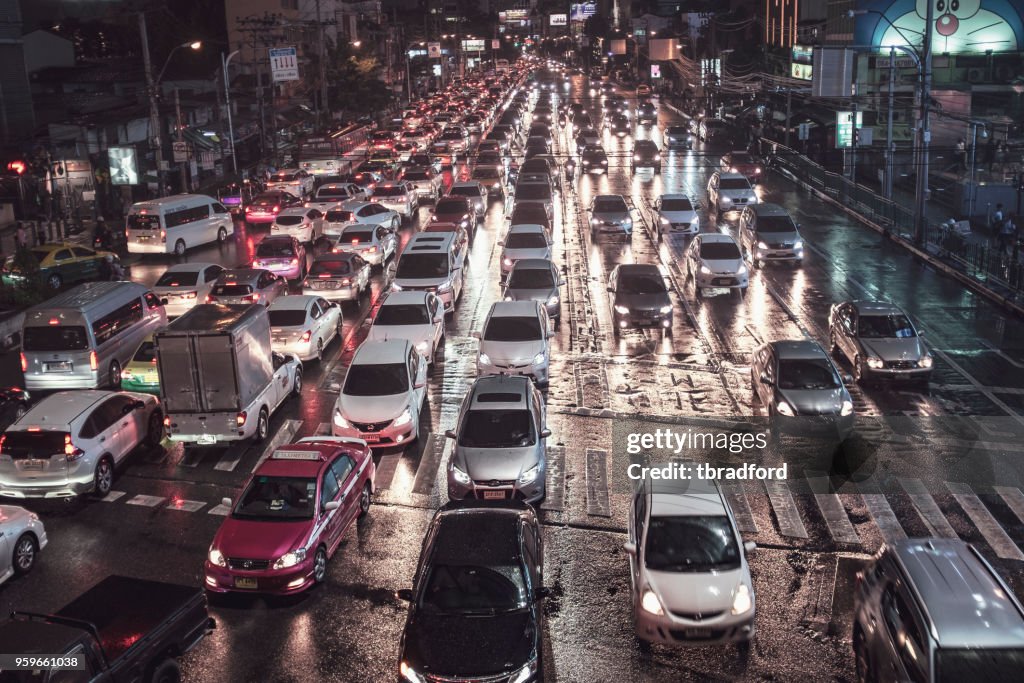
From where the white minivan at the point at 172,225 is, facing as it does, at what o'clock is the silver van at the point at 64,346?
The silver van is roughly at 5 o'clock from the white minivan.

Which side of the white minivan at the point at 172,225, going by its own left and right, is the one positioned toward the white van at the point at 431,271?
right

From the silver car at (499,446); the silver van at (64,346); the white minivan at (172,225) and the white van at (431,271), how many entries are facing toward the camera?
2

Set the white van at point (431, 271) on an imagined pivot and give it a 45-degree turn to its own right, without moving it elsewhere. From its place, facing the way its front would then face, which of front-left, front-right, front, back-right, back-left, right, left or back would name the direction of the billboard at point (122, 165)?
right

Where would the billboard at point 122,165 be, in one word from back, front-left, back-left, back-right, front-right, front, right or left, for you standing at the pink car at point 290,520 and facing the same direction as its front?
back-right

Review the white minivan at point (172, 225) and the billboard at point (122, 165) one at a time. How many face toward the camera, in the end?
1

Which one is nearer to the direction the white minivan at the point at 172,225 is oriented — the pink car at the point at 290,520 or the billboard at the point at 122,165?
the billboard

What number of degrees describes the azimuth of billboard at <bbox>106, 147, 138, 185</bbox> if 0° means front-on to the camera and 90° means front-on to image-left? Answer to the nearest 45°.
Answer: approximately 0°

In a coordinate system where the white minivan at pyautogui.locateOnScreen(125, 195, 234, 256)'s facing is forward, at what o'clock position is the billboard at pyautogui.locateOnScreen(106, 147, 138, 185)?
The billboard is roughly at 10 o'clock from the white minivan.

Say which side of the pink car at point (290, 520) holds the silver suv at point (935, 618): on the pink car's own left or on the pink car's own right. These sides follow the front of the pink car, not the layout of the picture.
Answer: on the pink car's own left

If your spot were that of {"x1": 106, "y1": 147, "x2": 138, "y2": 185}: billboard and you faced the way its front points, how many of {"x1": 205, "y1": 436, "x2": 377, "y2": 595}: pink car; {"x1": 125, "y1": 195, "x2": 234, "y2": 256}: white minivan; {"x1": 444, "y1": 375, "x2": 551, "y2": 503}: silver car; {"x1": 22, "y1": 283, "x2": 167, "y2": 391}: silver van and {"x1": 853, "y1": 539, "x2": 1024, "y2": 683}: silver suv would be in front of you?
5

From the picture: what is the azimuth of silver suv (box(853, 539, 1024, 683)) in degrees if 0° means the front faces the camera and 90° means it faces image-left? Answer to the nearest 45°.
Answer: approximately 315°

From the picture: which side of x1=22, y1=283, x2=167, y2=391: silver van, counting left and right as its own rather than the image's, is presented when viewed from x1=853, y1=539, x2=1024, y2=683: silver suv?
right

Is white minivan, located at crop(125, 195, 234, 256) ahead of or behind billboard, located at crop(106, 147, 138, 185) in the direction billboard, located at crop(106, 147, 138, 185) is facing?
ahead
